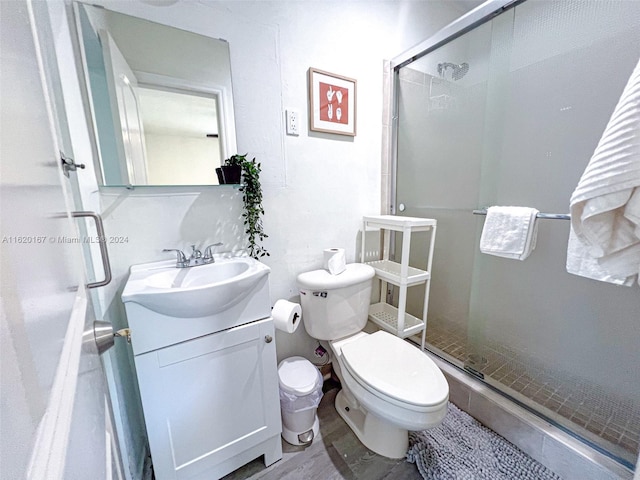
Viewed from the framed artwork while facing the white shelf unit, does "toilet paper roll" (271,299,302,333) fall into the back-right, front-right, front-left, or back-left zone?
back-right

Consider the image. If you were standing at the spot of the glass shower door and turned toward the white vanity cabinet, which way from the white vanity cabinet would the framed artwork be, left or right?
right

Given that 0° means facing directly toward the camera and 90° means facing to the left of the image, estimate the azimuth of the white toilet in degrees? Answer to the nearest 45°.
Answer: approximately 315°

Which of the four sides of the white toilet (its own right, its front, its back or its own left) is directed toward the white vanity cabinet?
right

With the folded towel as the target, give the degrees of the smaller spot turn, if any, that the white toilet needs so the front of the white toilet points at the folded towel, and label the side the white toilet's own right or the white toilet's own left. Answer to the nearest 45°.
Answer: approximately 45° to the white toilet's own left
